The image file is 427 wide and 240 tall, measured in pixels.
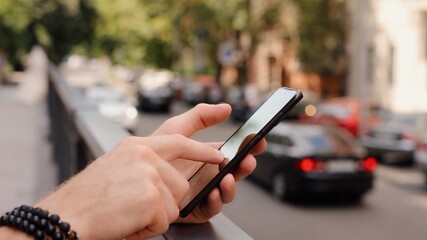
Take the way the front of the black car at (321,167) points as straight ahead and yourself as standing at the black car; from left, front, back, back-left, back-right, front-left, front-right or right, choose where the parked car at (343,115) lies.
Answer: front-right

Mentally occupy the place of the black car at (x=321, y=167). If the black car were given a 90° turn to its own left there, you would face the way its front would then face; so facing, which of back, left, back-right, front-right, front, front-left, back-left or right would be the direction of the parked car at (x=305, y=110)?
back-right

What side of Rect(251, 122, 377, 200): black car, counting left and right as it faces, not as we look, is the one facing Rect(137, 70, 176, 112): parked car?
front

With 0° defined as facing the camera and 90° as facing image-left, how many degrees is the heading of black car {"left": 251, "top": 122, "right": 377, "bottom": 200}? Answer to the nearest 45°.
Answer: approximately 135°

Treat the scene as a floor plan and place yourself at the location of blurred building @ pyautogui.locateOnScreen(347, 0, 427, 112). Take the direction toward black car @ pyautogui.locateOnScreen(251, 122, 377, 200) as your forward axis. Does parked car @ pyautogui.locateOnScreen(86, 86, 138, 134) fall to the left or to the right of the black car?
right

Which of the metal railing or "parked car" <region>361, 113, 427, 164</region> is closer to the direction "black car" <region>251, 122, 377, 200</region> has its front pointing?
the parked car

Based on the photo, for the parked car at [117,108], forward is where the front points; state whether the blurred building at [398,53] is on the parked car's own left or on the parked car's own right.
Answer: on the parked car's own left

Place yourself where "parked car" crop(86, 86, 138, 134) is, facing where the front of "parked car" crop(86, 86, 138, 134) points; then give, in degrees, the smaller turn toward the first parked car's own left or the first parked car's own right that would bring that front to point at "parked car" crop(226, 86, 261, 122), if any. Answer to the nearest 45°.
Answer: approximately 90° to the first parked car's own left

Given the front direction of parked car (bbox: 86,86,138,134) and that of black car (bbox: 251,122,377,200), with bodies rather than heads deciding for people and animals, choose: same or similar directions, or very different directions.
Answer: very different directions

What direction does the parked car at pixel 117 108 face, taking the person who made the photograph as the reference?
facing the viewer and to the right of the viewer

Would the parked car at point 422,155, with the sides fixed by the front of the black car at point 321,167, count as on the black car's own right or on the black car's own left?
on the black car's own right
